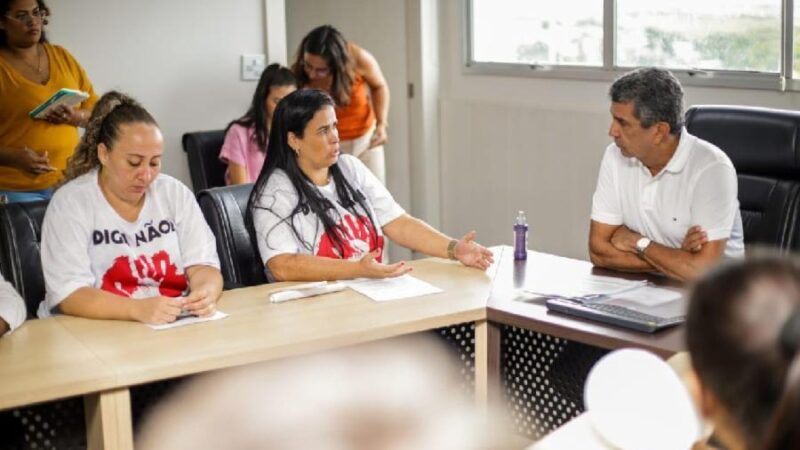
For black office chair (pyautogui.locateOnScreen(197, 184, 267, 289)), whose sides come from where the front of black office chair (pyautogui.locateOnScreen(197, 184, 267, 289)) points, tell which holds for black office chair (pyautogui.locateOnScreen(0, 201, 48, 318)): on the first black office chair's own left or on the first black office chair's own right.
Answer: on the first black office chair's own right

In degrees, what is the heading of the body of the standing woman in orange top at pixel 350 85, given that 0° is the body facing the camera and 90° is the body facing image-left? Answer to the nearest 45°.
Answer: approximately 45°

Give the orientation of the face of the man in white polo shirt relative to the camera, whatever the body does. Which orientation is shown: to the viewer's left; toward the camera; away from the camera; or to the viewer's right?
to the viewer's left

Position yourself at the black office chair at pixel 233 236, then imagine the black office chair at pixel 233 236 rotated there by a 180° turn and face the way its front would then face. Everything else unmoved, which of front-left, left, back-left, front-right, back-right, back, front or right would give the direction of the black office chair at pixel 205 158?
front-right

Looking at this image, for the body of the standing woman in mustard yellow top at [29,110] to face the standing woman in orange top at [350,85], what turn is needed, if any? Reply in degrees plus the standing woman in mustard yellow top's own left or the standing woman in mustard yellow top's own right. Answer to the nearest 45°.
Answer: approximately 90° to the standing woman in mustard yellow top's own left

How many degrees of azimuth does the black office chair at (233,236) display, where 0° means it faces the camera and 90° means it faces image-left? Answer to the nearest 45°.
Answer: approximately 315°

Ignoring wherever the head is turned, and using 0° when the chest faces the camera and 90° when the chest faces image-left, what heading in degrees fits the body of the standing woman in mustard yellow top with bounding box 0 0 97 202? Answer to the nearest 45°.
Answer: approximately 315°

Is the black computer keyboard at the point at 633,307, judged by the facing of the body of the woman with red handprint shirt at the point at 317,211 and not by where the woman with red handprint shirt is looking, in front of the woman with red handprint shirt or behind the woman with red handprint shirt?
in front

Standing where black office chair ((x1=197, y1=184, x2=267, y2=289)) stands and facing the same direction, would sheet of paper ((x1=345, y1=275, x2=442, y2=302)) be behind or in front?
in front

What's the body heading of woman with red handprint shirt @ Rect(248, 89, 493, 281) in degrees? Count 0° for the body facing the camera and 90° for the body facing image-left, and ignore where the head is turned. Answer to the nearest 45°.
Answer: approximately 315°

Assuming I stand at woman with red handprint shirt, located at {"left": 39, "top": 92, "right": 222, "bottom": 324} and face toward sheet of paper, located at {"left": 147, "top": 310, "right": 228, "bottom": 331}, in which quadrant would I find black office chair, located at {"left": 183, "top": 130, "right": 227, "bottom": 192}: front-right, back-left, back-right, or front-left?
back-left

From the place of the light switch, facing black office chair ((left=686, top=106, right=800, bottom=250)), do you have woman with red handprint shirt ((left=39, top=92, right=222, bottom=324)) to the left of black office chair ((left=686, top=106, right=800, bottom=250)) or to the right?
right
